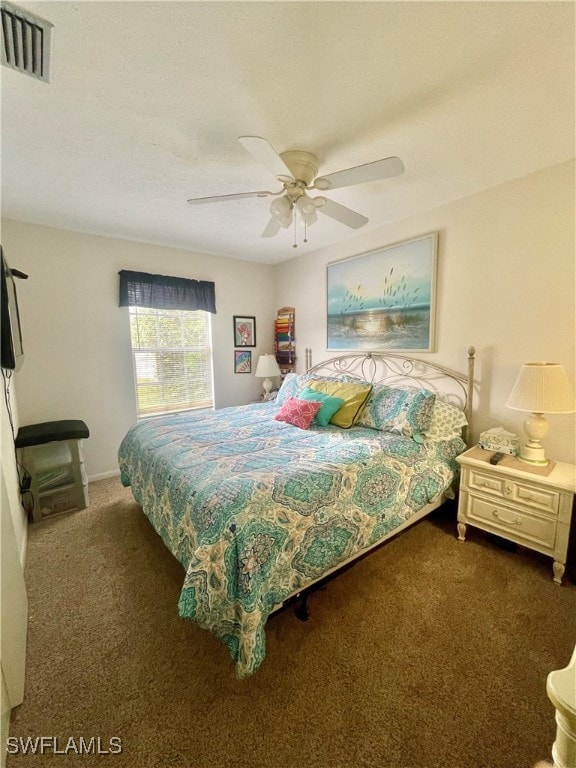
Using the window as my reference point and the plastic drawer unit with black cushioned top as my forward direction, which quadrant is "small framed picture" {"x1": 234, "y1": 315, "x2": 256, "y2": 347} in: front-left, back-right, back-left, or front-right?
back-left

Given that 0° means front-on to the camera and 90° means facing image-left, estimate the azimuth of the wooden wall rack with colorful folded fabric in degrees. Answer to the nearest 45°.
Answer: approximately 45°

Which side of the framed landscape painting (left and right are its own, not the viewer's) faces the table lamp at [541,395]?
left

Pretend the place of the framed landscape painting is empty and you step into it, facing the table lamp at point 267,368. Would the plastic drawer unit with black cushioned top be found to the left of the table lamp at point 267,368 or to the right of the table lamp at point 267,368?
left

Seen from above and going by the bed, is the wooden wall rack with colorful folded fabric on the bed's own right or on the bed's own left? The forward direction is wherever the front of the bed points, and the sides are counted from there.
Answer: on the bed's own right

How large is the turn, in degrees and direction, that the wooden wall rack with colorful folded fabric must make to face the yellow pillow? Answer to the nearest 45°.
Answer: approximately 45° to its left

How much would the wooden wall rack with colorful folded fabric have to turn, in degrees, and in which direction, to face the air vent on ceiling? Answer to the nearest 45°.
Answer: approximately 45° to its left

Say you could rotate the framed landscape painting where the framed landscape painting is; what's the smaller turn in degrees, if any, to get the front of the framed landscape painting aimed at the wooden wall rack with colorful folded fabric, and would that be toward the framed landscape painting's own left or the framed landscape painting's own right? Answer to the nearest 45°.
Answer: approximately 90° to the framed landscape painting's own right

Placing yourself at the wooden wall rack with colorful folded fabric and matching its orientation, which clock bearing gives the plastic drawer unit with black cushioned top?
The plastic drawer unit with black cushioned top is roughly at 12 o'clock from the wooden wall rack with colorful folded fabric.
